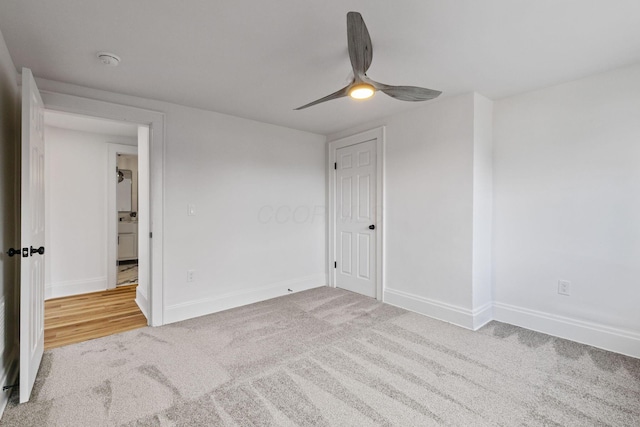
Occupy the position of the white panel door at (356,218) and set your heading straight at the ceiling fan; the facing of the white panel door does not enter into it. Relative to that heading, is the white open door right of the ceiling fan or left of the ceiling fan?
right

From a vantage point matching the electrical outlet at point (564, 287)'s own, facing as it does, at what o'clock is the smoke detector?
The smoke detector is roughly at 12 o'clock from the electrical outlet.

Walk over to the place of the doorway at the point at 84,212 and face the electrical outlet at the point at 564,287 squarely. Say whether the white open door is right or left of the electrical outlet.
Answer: right

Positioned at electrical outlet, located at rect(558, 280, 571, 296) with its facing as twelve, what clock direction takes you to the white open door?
The white open door is roughly at 12 o'clock from the electrical outlet.

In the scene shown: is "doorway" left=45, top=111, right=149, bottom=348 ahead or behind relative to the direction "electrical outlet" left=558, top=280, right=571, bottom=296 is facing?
ahead

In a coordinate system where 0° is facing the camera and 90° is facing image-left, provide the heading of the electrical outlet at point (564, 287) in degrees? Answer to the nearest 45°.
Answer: approximately 45°
